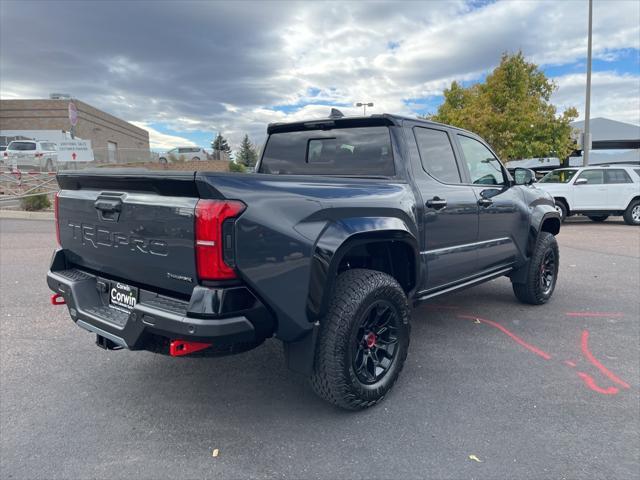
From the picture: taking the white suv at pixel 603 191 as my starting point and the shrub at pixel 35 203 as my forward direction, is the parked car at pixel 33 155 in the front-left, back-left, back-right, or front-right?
front-right

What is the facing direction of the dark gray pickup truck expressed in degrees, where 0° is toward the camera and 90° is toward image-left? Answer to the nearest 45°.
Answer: approximately 225°

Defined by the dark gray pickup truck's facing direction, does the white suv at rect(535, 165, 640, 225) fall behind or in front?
in front

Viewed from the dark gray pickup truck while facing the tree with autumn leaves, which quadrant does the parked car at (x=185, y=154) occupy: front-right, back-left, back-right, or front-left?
front-left

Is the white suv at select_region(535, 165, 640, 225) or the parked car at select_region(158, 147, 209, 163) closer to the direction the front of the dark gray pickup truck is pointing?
the white suv

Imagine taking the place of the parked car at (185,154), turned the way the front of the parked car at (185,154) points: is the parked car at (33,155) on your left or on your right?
on your left

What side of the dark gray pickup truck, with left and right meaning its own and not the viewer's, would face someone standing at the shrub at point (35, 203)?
left

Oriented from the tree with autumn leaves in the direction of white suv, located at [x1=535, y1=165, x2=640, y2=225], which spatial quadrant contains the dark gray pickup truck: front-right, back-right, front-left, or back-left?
front-right

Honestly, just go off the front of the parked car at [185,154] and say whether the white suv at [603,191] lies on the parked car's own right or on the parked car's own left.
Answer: on the parked car's own left

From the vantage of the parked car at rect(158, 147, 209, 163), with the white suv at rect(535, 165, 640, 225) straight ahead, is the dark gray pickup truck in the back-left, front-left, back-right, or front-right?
front-right

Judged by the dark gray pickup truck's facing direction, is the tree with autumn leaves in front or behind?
in front

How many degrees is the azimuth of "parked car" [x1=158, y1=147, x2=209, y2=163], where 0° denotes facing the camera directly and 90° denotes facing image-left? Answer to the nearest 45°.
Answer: approximately 90°

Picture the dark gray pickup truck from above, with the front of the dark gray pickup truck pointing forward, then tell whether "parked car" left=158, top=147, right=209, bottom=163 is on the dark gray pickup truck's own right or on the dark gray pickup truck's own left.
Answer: on the dark gray pickup truck's own left
